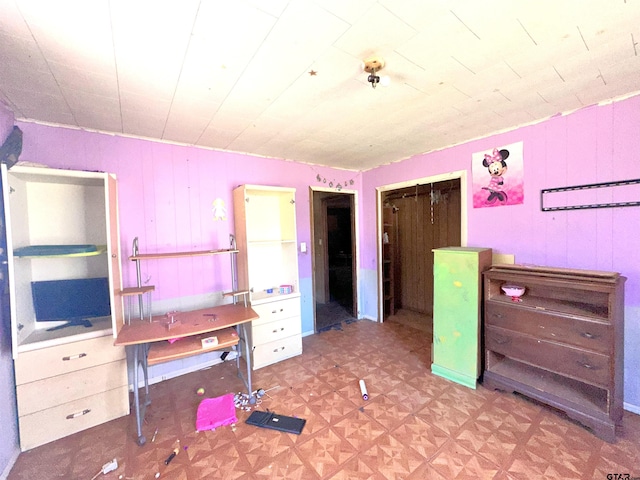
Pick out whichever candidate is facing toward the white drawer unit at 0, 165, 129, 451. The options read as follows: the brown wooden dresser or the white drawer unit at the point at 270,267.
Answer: the brown wooden dresser

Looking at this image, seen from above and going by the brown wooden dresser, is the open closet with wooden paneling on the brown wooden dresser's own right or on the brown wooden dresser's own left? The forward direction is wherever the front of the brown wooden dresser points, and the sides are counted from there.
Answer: on the brown wooden dresser's own right

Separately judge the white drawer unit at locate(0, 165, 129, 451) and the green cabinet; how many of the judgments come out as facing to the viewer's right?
0

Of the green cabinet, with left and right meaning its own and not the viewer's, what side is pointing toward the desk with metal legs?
front

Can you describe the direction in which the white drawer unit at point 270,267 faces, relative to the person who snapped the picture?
facing the viewer and to the right of the viewer

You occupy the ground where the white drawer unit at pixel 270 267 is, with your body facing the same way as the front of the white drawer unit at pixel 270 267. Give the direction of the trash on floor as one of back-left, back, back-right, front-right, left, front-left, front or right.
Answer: front-right

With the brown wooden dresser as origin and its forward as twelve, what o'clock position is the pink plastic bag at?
The pink plastic bag is roughly at 12 o'clock from the brown wooden dresser.

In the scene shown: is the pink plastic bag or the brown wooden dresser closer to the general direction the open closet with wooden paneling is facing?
the pink plastic bag

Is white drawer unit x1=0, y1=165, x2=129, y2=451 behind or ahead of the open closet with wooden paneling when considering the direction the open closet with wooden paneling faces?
ahead

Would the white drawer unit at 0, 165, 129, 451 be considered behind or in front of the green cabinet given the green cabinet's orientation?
in front

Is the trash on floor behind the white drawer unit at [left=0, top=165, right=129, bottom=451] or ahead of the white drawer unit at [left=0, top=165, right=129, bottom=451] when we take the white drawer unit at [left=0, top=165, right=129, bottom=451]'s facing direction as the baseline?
ahead

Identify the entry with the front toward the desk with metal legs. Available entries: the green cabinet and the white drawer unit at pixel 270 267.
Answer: the green cabinet
